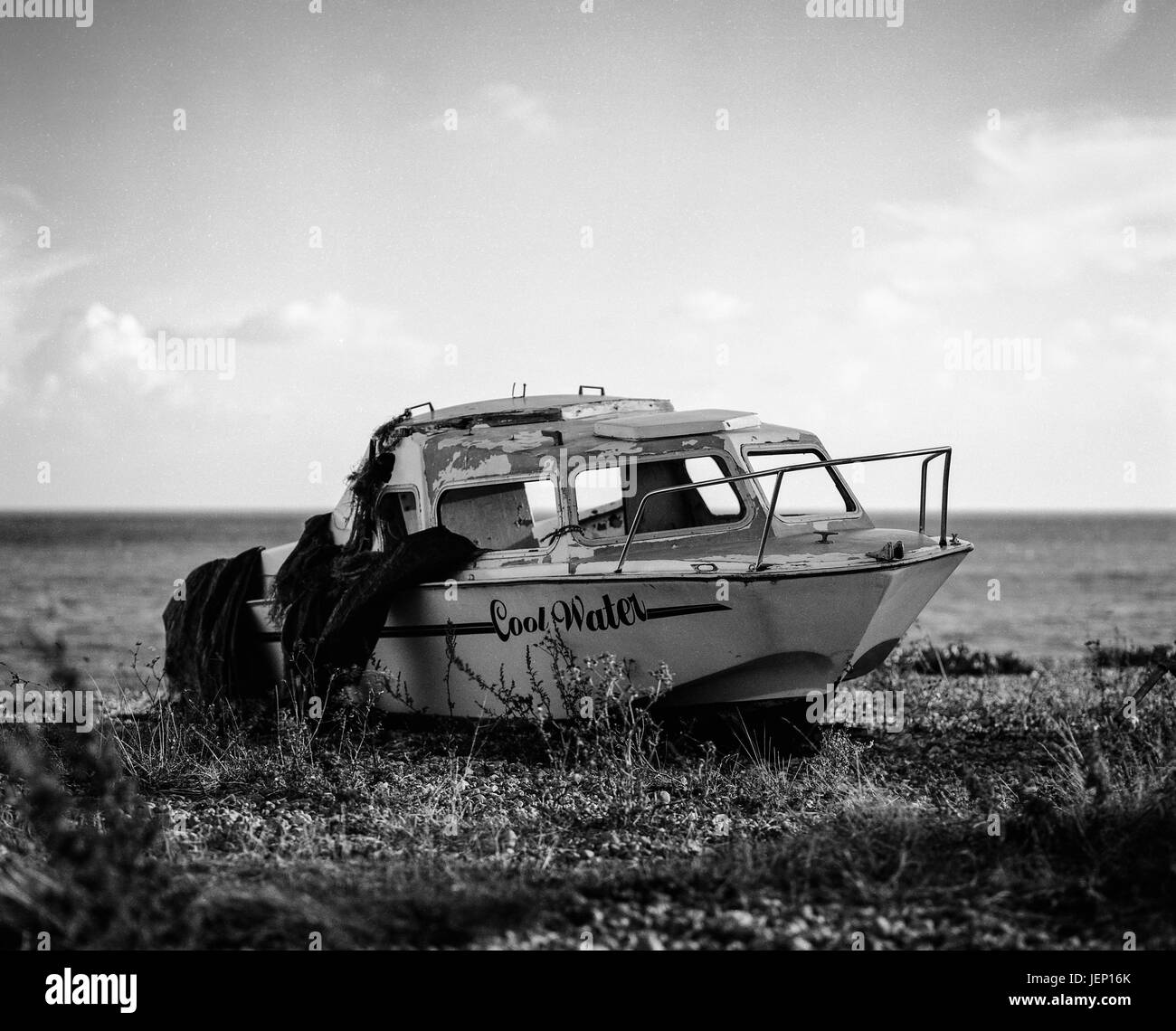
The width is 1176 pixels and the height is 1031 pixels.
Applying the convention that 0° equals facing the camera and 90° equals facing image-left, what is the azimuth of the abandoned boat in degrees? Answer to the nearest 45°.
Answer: approximately 315°
